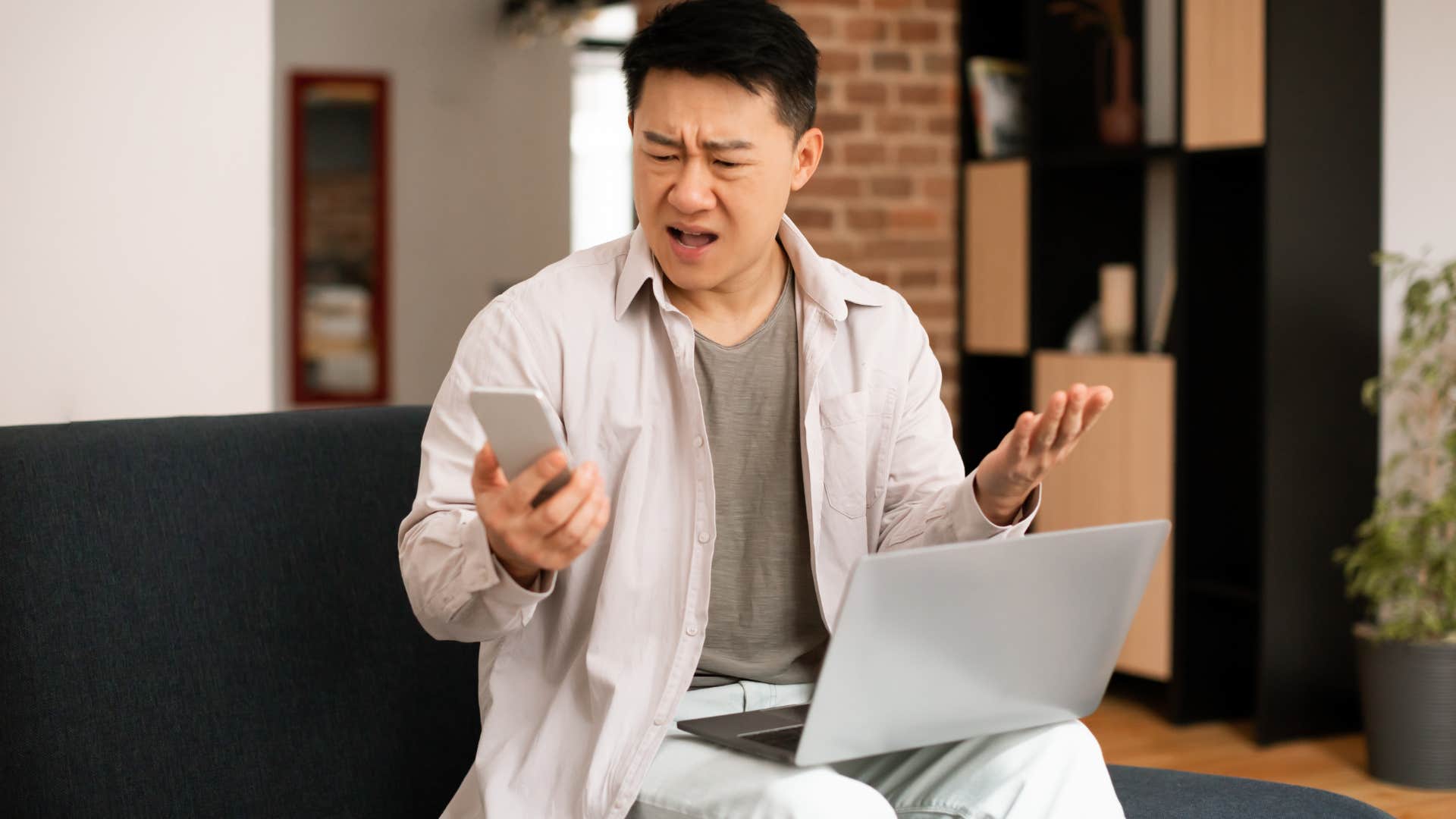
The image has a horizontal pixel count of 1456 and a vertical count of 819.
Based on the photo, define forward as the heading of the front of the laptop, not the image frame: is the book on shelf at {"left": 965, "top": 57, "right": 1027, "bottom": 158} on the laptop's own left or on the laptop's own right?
on the laptop's own right

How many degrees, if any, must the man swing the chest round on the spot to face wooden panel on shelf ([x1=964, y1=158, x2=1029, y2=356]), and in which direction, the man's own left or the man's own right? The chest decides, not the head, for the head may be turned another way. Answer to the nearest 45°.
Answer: approximately 135° to the man's own left

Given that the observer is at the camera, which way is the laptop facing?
facing away from the viewer and to the left of the viewer

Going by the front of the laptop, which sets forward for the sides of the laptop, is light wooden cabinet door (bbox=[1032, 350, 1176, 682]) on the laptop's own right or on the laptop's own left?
on the laptop's own right

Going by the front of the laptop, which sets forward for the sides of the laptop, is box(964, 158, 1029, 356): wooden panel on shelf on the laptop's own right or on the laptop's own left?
on the laptop's own right

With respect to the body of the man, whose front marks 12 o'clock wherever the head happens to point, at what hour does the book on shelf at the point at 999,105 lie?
The book on shelf is roughly at 8 o'clock from the man.
